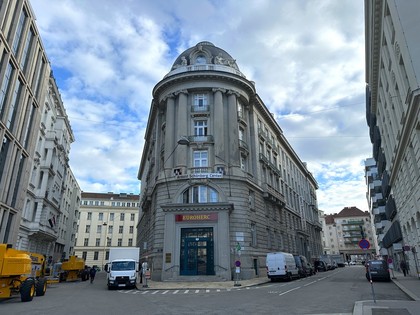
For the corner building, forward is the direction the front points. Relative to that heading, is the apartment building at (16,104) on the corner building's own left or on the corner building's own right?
on the corner building's own right

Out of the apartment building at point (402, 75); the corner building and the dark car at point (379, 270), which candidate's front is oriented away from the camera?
the dark car

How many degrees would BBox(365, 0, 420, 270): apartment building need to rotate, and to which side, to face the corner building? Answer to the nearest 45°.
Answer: approximately 45° to its right

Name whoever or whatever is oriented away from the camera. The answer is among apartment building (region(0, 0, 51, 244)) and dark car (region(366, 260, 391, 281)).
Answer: the dark car

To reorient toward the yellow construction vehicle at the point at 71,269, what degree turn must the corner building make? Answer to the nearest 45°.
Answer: approximately 90° to its right

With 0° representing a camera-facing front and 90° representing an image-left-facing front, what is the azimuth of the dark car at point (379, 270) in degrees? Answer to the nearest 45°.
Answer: approximately 180°

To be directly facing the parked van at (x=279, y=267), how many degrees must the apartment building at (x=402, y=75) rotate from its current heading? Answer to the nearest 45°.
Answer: approximately 90° to its right

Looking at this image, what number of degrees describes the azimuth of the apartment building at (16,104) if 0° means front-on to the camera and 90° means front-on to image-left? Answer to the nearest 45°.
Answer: approximately 315°

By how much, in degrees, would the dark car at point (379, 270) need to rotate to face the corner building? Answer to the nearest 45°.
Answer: approximately 90° to its left

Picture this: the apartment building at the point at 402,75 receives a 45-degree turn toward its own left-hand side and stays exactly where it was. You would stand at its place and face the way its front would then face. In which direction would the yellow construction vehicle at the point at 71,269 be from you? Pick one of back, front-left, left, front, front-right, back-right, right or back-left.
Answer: right

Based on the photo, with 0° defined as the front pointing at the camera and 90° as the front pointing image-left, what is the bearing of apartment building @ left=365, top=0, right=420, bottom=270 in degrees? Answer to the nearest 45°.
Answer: approximately 45°

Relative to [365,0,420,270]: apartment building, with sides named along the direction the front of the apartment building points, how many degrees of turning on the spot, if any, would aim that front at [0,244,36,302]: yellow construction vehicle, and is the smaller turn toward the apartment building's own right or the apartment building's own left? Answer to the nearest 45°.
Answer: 0° — it already faces it

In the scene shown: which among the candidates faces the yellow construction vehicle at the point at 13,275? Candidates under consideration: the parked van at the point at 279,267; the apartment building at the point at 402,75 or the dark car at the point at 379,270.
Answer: the apartment building

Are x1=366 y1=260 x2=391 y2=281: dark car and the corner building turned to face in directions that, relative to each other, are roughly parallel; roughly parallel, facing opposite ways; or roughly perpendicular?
roughly parallel, facing opposite ways

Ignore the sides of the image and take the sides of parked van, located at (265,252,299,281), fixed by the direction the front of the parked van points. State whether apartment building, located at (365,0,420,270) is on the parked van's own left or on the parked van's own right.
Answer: on the parked van's own right

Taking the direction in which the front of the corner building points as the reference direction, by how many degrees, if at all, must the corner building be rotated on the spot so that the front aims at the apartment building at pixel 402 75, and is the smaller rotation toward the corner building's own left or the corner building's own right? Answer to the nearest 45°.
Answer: approximately 45° to the corner building's own left

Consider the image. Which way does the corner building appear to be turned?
toward the camera
